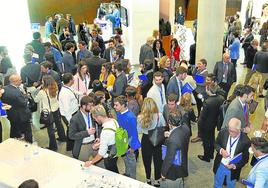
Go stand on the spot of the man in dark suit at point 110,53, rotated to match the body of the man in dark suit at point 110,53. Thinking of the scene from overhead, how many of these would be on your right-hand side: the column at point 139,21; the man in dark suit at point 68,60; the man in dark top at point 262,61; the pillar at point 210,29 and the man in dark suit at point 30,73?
2

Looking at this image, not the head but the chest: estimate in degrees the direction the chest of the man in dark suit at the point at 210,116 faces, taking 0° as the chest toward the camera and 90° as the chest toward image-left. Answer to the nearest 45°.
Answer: approximately 135°

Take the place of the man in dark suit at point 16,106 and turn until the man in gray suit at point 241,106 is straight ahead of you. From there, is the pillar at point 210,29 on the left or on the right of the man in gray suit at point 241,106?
left

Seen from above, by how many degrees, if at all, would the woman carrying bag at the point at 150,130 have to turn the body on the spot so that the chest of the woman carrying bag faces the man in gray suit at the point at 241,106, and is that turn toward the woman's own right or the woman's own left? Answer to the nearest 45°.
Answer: approximately 90° to the woman's own right

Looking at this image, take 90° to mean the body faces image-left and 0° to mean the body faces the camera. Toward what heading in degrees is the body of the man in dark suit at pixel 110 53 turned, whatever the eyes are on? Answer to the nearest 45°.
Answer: approximately 315°

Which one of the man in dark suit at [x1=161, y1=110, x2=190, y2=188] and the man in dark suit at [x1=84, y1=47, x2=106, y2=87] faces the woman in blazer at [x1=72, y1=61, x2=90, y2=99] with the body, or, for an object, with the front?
the man in dark suit at [x1=161, y1=110, x2=190, y2=188]

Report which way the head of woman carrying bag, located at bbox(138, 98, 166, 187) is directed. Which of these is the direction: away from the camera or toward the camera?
away from the camera

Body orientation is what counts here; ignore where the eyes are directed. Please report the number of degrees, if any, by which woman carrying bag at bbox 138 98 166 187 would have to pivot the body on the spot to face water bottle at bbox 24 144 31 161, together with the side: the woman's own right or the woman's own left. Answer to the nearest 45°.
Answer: approximately 90° to the woman's own left

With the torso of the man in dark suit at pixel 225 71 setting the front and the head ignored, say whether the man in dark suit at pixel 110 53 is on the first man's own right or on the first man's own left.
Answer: on the first man's own right

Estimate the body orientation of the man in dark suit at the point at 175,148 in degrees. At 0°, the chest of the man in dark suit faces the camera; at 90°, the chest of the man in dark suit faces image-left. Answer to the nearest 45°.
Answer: approximately 135°
